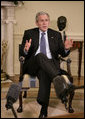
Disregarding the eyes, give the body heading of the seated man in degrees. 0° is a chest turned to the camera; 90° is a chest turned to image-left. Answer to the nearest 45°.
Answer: approximately 0°

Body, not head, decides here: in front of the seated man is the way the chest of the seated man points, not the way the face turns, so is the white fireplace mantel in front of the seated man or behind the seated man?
behind
